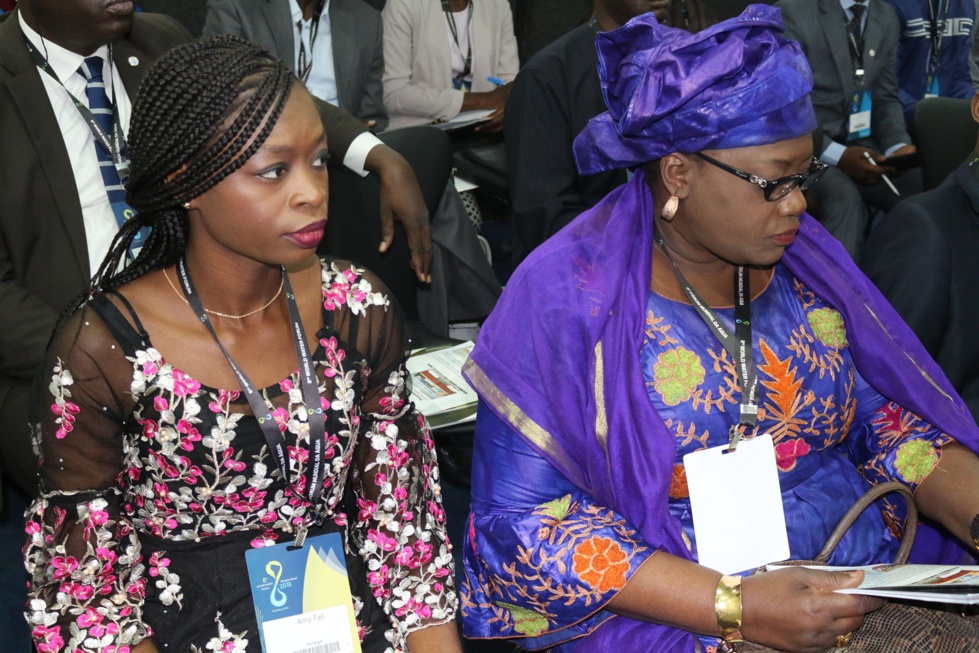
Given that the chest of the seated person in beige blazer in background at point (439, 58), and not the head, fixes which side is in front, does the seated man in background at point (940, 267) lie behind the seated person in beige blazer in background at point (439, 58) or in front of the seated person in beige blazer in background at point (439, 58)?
in front

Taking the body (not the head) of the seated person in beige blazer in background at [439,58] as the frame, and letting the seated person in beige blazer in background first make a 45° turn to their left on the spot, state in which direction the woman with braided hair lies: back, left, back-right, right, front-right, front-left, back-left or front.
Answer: right

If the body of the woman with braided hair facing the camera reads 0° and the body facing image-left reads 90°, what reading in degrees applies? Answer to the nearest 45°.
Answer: approximately 315°

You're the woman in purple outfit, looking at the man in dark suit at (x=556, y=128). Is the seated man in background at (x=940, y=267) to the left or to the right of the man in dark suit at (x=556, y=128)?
right

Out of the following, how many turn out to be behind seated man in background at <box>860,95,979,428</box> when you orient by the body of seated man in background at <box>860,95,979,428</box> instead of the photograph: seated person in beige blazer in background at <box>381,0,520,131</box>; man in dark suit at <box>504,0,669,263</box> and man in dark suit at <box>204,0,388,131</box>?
3

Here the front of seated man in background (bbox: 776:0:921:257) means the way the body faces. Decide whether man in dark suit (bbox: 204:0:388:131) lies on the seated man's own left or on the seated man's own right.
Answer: on the seated man's own right

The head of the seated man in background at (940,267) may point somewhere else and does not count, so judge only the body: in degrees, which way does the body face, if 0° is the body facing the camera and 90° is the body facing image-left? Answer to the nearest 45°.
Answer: approximately 315°

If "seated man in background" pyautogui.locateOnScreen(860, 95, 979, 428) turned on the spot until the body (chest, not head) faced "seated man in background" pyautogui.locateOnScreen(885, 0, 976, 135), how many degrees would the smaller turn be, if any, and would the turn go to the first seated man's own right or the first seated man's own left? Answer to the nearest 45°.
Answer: approximately 135° to the first seated man's own left

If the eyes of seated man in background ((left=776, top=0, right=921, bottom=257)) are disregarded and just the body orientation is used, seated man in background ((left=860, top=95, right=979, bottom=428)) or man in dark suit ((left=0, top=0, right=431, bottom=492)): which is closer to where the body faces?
the seated man in background

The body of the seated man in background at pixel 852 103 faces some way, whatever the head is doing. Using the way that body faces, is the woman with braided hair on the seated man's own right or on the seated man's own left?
on the seated man's own right

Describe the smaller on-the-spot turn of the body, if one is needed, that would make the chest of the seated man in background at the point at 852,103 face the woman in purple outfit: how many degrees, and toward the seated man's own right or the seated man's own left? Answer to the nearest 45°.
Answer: approximately 45° to the seated man's own right
